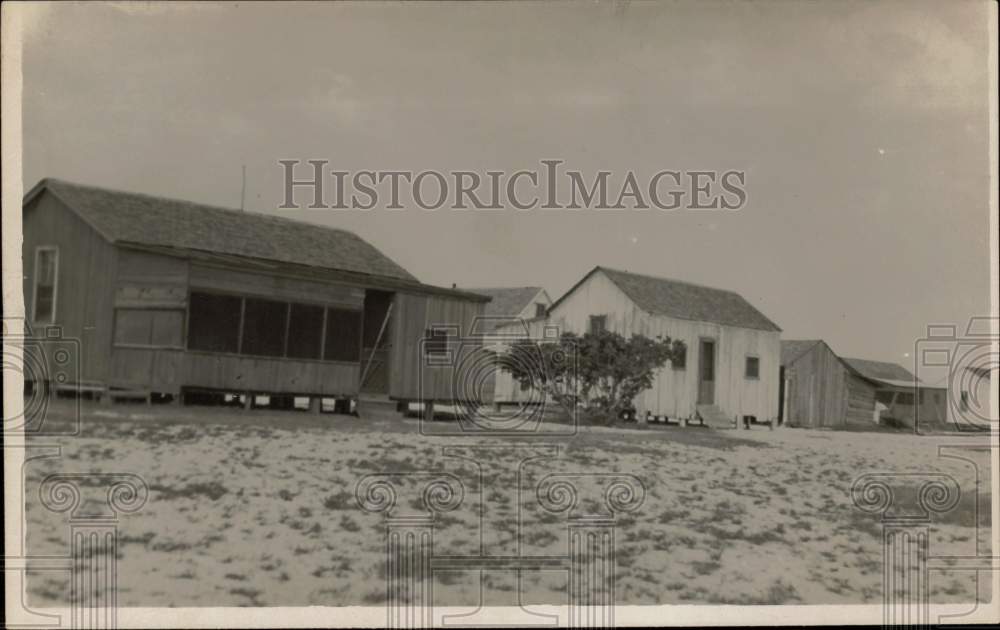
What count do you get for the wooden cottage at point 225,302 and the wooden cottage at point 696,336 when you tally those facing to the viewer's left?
0

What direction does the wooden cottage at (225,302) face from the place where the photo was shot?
facing the viewer and to the right of the viewer

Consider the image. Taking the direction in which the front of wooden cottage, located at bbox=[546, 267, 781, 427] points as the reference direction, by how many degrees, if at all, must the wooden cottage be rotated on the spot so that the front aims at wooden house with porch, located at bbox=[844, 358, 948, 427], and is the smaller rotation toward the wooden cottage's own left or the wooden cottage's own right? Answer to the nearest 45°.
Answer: approximately 45° to the wooden cottage's own left

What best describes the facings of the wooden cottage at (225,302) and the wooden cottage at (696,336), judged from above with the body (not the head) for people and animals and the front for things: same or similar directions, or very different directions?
same or similar directions

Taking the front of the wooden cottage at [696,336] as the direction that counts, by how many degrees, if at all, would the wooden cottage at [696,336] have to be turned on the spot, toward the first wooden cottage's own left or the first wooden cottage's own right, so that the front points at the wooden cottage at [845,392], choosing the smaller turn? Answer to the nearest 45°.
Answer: approximately 45° to the first wooden cottage's own left

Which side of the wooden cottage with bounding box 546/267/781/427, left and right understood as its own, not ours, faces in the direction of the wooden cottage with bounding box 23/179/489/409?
right

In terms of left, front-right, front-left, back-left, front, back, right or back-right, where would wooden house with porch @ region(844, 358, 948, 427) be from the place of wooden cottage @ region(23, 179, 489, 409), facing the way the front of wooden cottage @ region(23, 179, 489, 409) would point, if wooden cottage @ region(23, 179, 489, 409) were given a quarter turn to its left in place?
front-right

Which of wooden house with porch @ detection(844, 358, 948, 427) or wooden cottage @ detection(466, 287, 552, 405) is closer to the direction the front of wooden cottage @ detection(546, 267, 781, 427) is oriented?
the wooden house with porch

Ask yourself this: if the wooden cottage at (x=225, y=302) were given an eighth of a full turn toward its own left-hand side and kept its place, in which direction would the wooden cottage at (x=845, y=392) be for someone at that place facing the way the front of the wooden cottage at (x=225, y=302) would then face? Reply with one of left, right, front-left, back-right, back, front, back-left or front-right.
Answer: front
